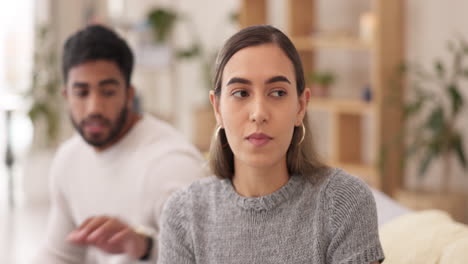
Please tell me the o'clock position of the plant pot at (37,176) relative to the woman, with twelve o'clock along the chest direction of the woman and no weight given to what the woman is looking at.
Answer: The plant pot is roughly at 5 o'clock from the woman.

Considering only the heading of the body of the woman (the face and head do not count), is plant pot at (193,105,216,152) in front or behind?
behind

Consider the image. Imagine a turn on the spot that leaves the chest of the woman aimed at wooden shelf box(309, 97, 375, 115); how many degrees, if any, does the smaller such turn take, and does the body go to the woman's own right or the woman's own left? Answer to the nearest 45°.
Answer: approximately 180°

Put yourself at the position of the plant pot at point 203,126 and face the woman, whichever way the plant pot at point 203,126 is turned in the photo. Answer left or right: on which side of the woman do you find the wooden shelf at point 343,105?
left

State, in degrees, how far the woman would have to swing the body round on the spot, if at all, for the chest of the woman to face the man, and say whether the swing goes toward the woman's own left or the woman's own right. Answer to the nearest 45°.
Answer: approximately 135° to the woman's own right

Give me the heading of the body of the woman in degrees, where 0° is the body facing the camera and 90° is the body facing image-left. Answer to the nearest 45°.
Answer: approximately 0°

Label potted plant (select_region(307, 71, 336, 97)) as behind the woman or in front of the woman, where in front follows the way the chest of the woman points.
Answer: behind

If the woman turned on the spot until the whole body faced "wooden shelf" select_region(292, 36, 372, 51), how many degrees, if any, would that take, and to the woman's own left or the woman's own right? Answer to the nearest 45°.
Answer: approximately 180°
